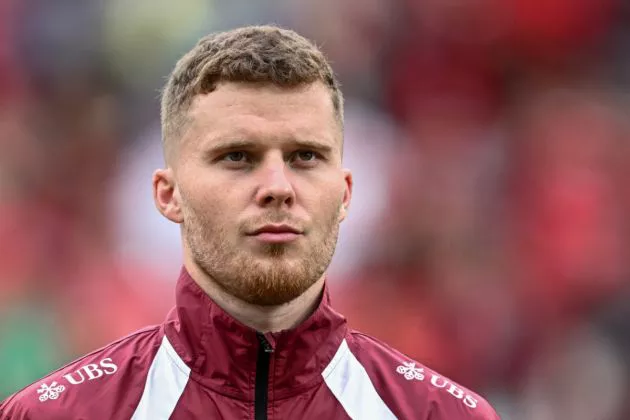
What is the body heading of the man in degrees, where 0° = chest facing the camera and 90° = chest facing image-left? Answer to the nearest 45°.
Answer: approximately 0°
